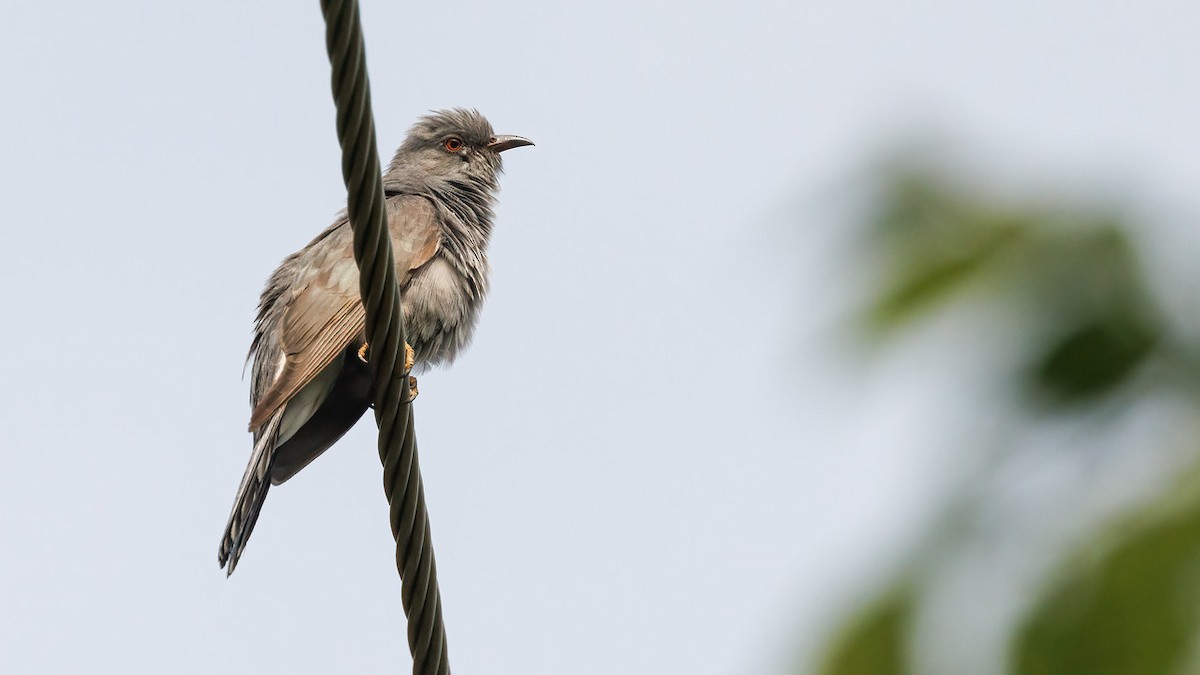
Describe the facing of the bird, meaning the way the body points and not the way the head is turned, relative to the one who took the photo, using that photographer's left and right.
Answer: facing to the right of the viewer
